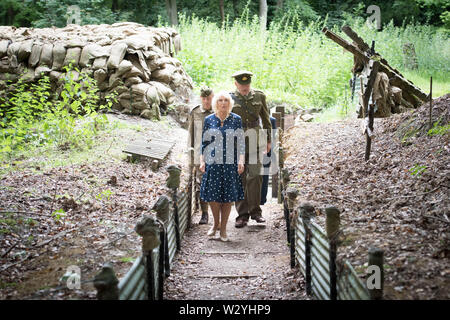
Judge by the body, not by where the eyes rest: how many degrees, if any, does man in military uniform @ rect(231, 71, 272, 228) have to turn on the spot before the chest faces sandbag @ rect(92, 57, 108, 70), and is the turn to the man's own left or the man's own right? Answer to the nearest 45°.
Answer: approximately 135° to the man's own right

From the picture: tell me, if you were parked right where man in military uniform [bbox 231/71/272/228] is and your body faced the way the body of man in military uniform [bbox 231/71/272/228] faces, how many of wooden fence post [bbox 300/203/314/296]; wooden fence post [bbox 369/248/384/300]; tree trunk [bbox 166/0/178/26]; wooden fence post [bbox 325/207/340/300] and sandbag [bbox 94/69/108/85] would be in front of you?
3

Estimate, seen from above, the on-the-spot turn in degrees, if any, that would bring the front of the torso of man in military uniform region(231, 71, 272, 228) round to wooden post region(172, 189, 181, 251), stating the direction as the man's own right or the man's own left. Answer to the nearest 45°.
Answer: approximately 45° to the man's own right

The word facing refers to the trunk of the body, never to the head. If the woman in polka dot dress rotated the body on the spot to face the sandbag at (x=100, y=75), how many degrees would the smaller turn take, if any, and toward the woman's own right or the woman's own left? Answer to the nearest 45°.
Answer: approximately 135° to the woman's own right

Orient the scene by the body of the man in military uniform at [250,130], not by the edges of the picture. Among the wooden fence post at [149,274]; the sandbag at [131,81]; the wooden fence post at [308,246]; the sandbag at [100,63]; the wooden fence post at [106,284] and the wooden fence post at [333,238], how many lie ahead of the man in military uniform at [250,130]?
4

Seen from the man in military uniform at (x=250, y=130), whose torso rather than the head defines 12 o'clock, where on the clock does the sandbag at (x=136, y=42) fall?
The sandbag is roughly at 5 o'clock from the man in military uniform.

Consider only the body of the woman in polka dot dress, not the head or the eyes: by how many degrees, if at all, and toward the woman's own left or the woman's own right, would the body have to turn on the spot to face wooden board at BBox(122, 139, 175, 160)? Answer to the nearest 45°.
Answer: approximately 135° to the woman's own right

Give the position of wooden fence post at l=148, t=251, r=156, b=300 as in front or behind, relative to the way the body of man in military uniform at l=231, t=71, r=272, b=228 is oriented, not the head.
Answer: in front

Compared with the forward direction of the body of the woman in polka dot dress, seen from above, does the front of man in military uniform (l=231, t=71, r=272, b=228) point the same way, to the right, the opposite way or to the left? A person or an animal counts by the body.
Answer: the same way

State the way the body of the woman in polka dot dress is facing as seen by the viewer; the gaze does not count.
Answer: toward the camera

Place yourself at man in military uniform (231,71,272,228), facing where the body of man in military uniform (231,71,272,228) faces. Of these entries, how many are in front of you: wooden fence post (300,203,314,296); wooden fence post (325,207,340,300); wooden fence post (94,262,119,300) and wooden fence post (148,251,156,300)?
4

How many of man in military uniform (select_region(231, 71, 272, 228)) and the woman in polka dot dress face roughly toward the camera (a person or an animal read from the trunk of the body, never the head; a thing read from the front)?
2

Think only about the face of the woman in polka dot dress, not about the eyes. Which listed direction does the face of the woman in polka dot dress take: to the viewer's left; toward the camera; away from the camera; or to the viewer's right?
toward the camera
